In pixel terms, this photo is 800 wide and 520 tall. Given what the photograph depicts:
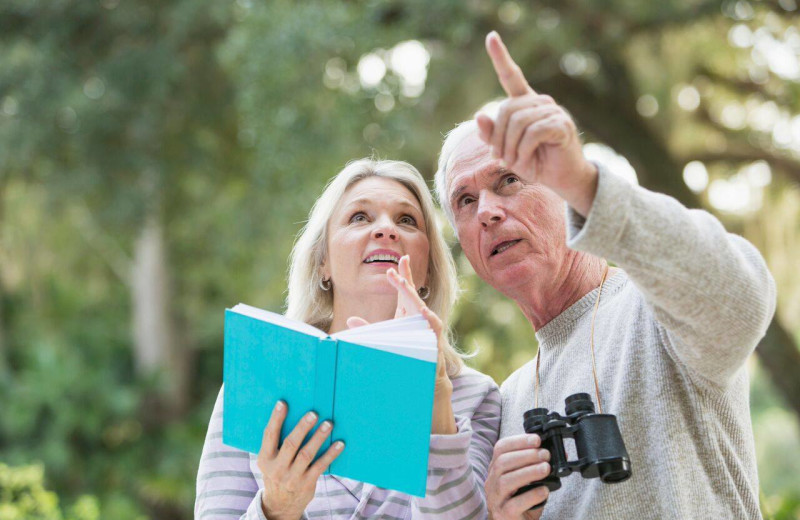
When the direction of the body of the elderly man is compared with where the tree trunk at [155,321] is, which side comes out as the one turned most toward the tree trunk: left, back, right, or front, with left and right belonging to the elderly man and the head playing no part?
right

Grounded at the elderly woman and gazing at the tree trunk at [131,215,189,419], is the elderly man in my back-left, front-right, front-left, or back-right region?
back-right

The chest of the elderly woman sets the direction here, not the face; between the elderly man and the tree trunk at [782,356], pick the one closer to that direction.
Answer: the elderly man

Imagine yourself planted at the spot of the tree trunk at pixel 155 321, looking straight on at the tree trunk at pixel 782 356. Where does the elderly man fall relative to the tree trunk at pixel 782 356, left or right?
right

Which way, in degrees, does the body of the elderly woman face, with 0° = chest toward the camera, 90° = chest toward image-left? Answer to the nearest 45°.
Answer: approximately 0°

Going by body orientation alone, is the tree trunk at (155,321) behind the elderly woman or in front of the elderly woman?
behind

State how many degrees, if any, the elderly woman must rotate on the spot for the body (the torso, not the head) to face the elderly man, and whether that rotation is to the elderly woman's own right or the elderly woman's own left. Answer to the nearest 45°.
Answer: approximately 45° to the elderly woman's own left

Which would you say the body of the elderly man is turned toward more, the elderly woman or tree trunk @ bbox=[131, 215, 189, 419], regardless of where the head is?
the elderly woman

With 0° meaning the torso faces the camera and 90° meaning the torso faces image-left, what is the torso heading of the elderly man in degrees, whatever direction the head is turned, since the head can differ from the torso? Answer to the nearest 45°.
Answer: approximately 45°

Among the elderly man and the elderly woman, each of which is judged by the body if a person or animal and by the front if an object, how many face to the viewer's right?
0

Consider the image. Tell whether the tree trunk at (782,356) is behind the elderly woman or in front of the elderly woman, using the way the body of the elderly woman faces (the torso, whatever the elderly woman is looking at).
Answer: behind
